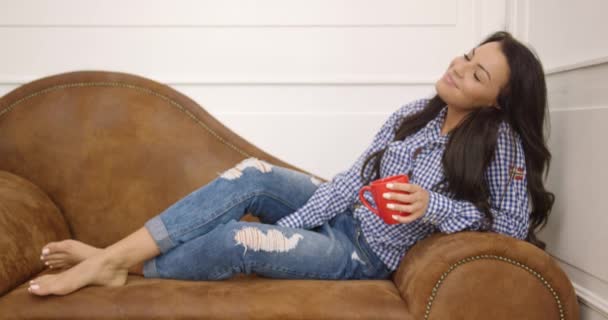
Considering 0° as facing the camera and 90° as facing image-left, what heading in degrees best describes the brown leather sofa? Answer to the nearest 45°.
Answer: approximately 0°
